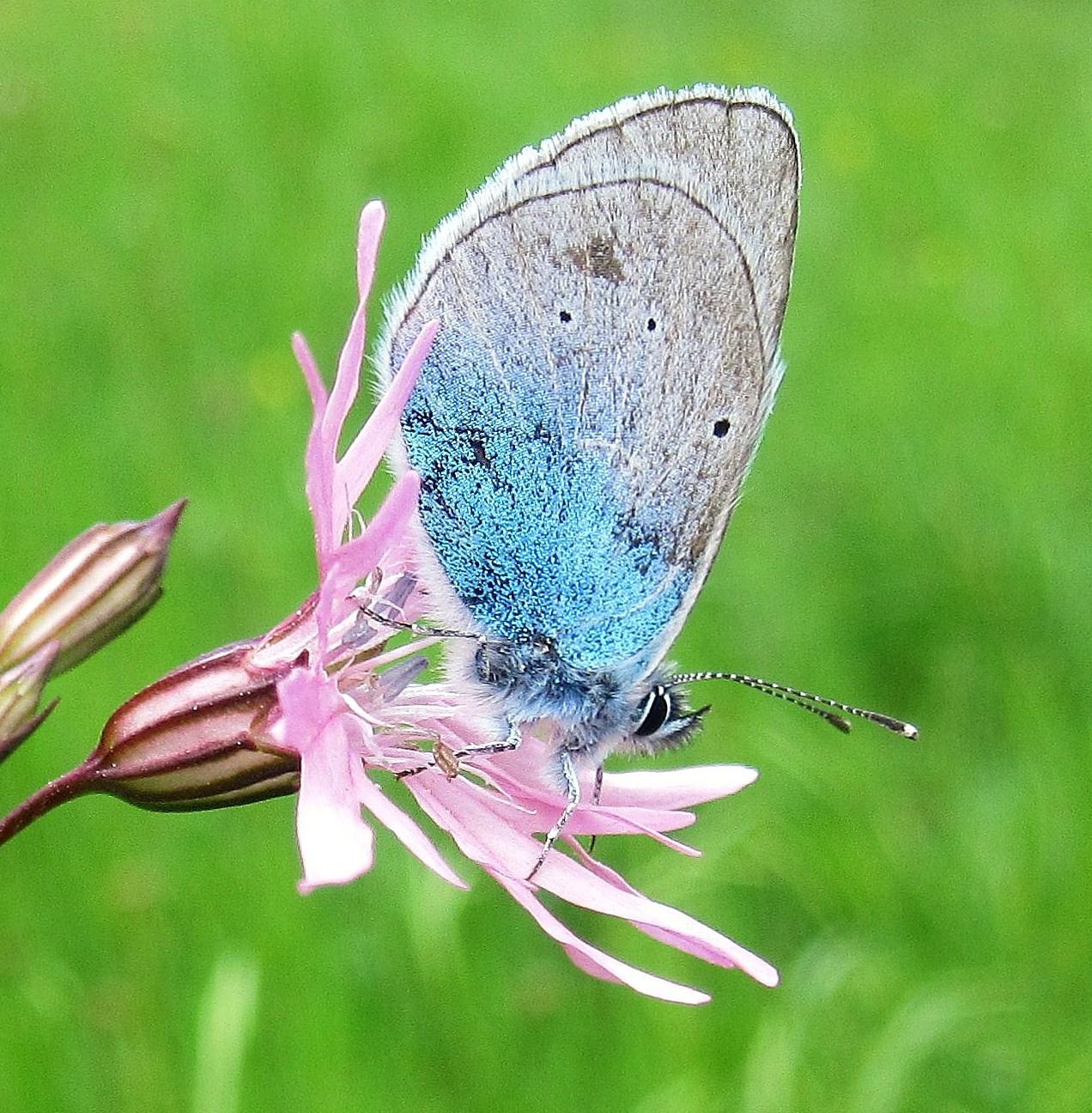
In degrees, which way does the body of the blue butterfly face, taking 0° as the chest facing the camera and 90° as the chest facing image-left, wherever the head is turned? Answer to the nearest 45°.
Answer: approximately 270°
